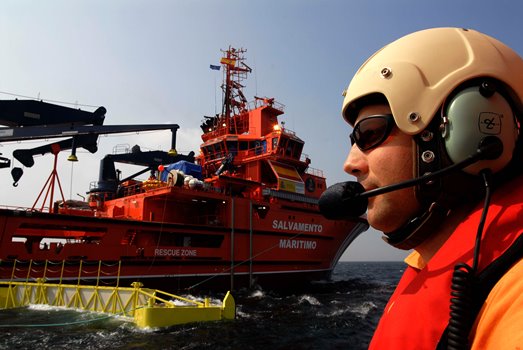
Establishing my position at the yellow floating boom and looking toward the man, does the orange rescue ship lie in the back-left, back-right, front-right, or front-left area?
back-left

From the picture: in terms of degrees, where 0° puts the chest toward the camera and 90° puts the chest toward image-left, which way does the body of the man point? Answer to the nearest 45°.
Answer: approximately 90°

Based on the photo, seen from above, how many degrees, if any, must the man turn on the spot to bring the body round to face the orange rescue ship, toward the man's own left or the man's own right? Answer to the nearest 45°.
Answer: approximately 45° to the man's own right

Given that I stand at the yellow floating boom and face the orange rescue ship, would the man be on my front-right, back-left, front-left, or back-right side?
back-right

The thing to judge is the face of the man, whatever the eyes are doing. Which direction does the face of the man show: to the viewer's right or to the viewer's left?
to the viewer's left

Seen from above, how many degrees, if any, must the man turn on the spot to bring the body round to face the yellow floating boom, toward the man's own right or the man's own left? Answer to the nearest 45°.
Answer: approximately 45° to the man's own right
